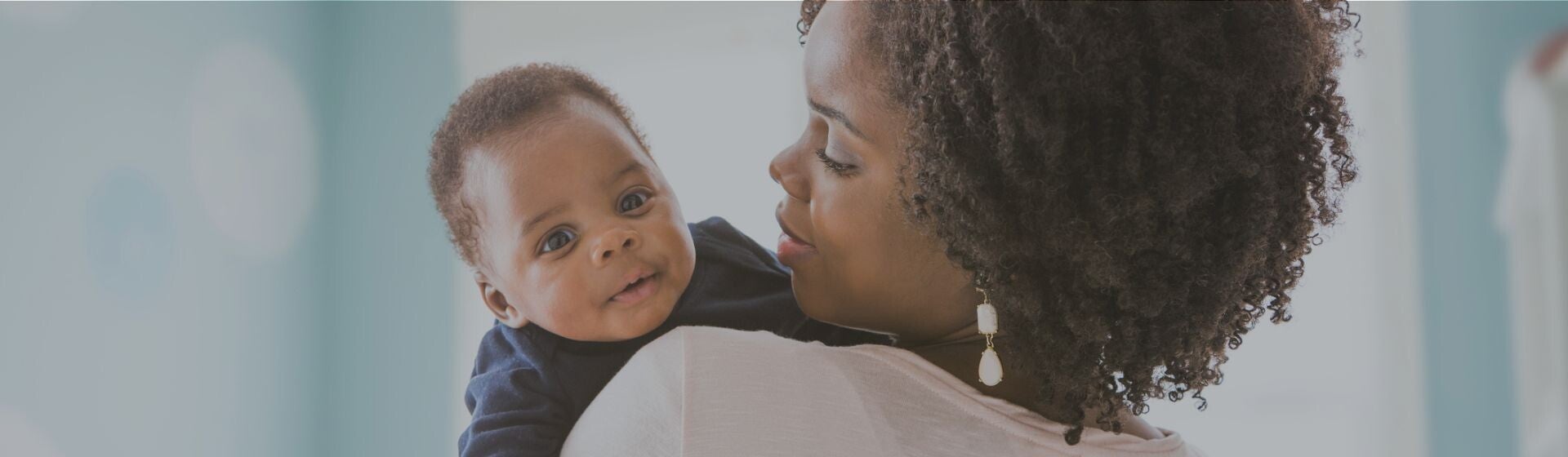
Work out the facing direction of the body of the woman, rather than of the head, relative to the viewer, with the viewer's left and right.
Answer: facing away from the viewer and to the left of the viewer

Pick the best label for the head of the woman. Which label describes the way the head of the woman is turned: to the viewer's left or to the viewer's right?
to the viewer's left
